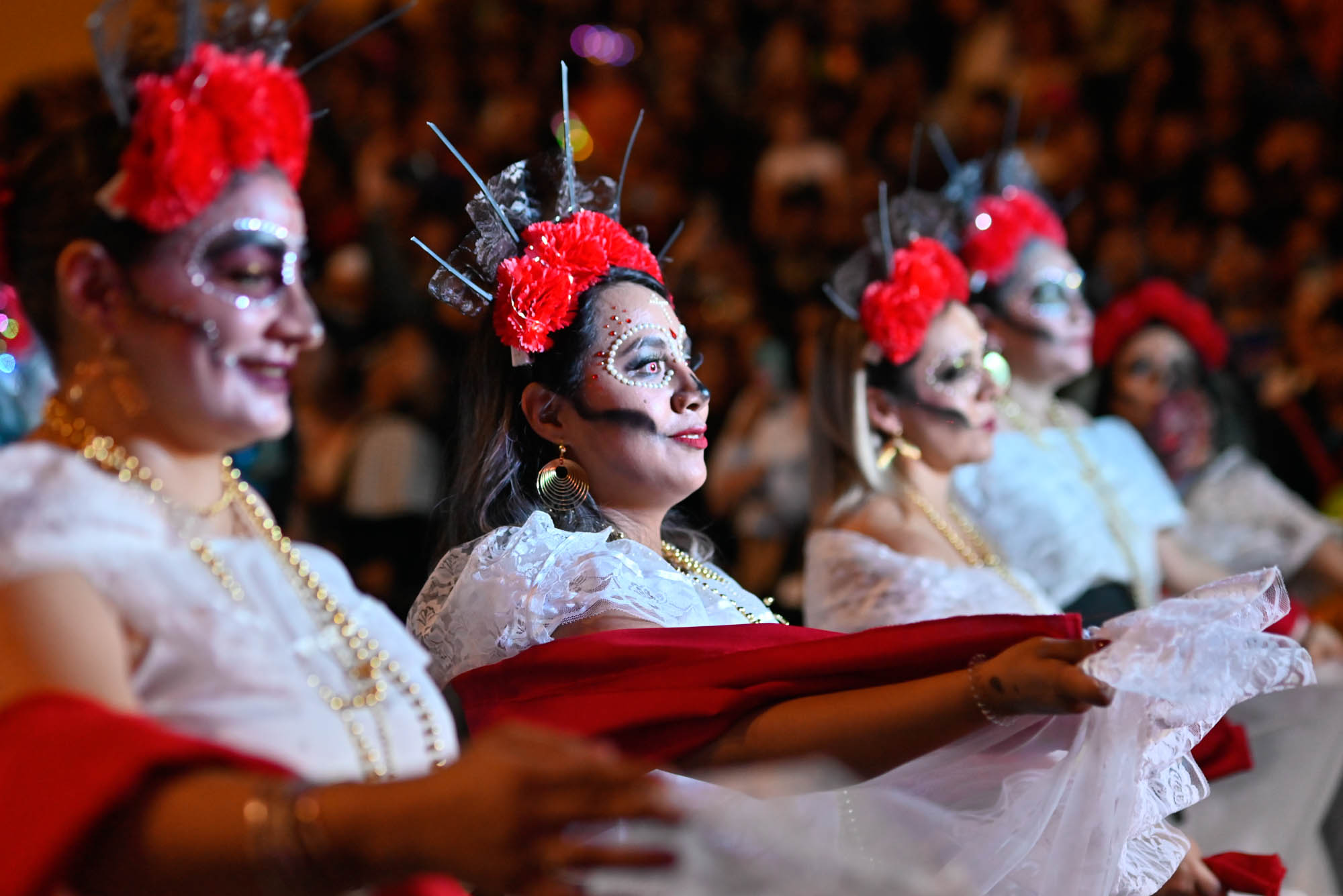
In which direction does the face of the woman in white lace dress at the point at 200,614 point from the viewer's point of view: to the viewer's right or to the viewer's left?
to the viewer's right

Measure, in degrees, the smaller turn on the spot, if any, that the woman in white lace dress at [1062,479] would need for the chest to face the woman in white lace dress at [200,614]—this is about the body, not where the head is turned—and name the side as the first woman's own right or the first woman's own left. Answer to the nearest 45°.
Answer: approximately 45° to the first woman's own right

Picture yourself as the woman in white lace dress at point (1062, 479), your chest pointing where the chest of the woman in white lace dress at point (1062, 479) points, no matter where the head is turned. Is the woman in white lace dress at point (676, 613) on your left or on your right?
on your right

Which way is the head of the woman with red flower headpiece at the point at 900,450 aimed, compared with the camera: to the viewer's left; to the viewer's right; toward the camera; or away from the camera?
to the viewer's right

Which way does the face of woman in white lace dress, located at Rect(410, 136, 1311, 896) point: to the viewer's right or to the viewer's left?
to the viewer's right

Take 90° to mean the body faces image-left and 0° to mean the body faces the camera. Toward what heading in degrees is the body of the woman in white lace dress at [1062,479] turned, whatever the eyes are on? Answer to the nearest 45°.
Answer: approximately 315°
